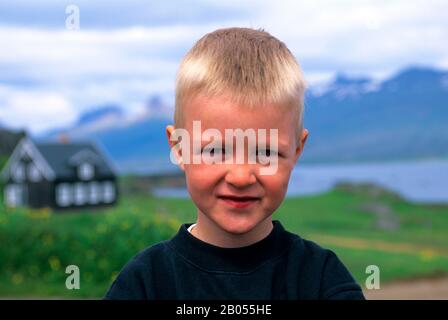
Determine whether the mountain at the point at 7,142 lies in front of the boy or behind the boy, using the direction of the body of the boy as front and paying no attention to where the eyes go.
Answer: behind

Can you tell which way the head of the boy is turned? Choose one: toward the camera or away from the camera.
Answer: toward the camera

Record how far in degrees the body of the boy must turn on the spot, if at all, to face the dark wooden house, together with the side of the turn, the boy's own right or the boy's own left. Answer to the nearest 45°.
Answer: approximately 180°

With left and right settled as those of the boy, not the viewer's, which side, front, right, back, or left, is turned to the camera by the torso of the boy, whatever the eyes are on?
front
